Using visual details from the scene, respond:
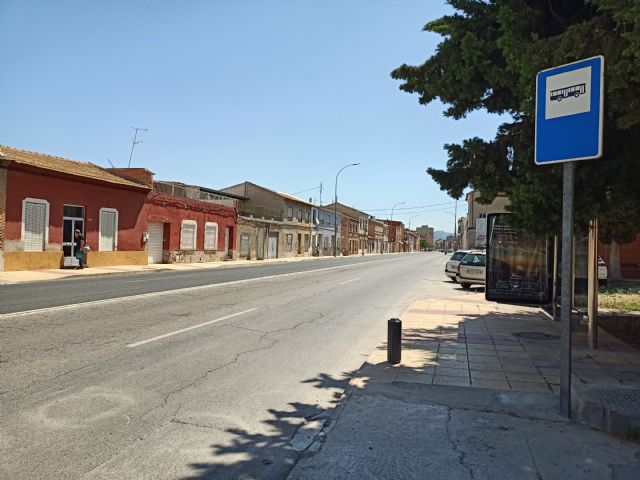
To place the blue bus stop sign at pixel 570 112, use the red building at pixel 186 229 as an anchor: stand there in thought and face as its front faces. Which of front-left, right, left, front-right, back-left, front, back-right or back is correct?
front-right

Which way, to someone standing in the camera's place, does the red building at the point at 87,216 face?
facing the viewer and to the right of the viewer

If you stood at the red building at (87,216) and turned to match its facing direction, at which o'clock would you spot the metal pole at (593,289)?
The metal pole is roughly at 1 o'clock from the red building.

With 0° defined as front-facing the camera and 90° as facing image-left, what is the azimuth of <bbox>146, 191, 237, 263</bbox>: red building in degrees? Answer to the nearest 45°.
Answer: approximately 315°

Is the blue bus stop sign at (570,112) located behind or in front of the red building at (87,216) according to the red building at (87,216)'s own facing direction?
in front

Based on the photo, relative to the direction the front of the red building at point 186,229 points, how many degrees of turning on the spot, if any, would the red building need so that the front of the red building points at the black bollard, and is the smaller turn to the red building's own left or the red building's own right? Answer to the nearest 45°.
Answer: approximately 45° to the red building's own right

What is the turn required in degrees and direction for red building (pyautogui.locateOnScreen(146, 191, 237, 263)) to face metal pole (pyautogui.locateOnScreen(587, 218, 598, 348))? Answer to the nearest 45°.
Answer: approximately 45° to its right

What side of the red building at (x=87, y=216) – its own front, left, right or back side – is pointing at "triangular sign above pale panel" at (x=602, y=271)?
front

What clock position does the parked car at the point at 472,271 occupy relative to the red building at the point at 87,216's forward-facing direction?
The parked car is roughly at 12 o'clock from the red building.

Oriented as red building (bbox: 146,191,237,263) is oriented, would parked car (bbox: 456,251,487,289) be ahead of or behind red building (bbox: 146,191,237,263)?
ahead

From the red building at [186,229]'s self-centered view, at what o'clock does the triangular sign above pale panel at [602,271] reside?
The triangular sign above pale panel is roughly at 12 o'clock from the red building.
